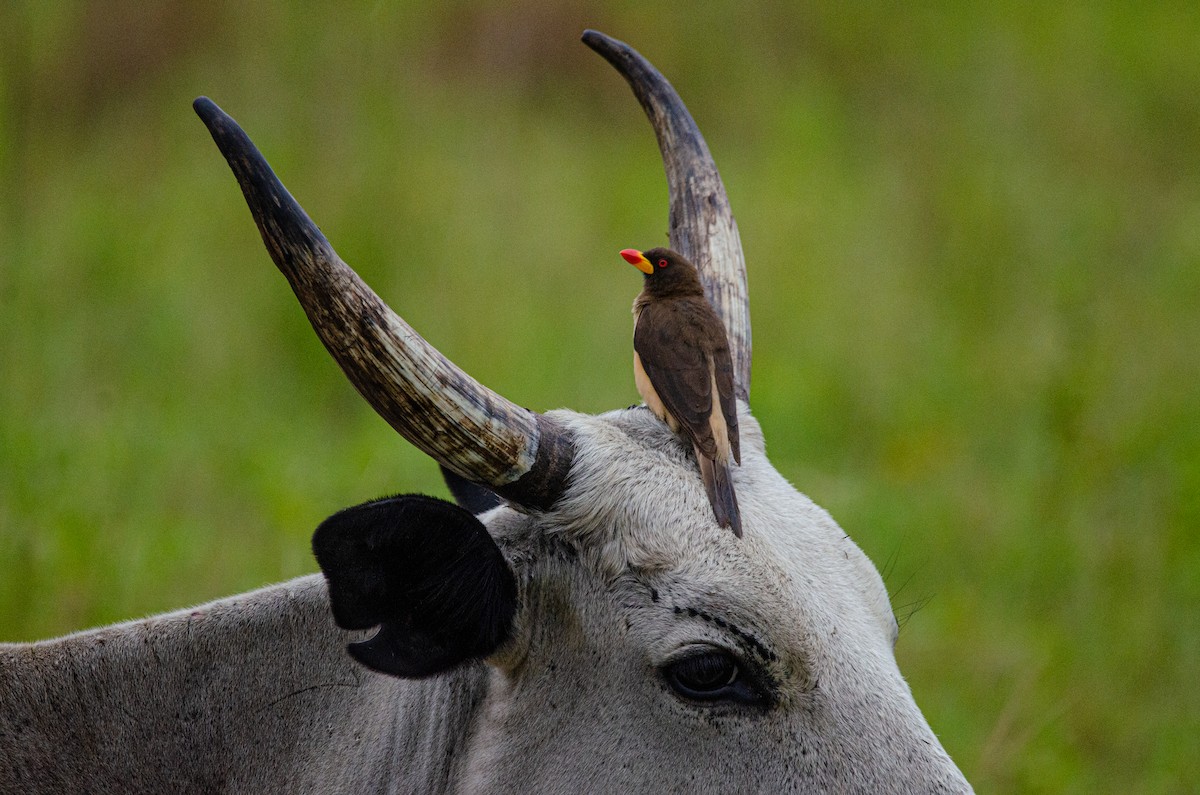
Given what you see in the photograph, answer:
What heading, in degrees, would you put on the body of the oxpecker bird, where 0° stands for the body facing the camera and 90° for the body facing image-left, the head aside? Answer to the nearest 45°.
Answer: approximately 135°
